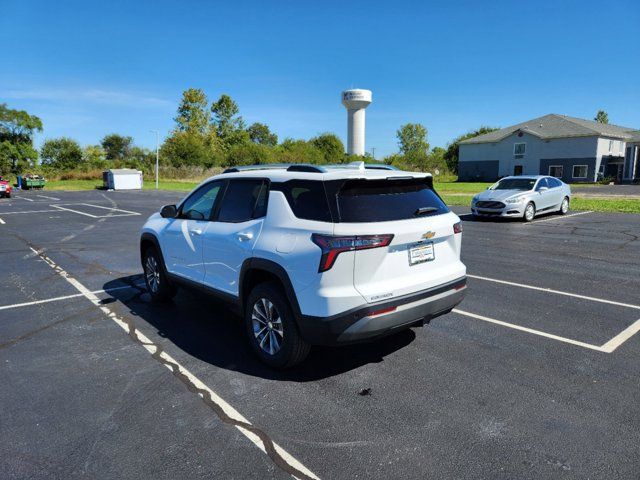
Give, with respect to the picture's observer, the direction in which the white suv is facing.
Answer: facing away from the viewer and to the left of the viewer

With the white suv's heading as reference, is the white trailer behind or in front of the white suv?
in front
